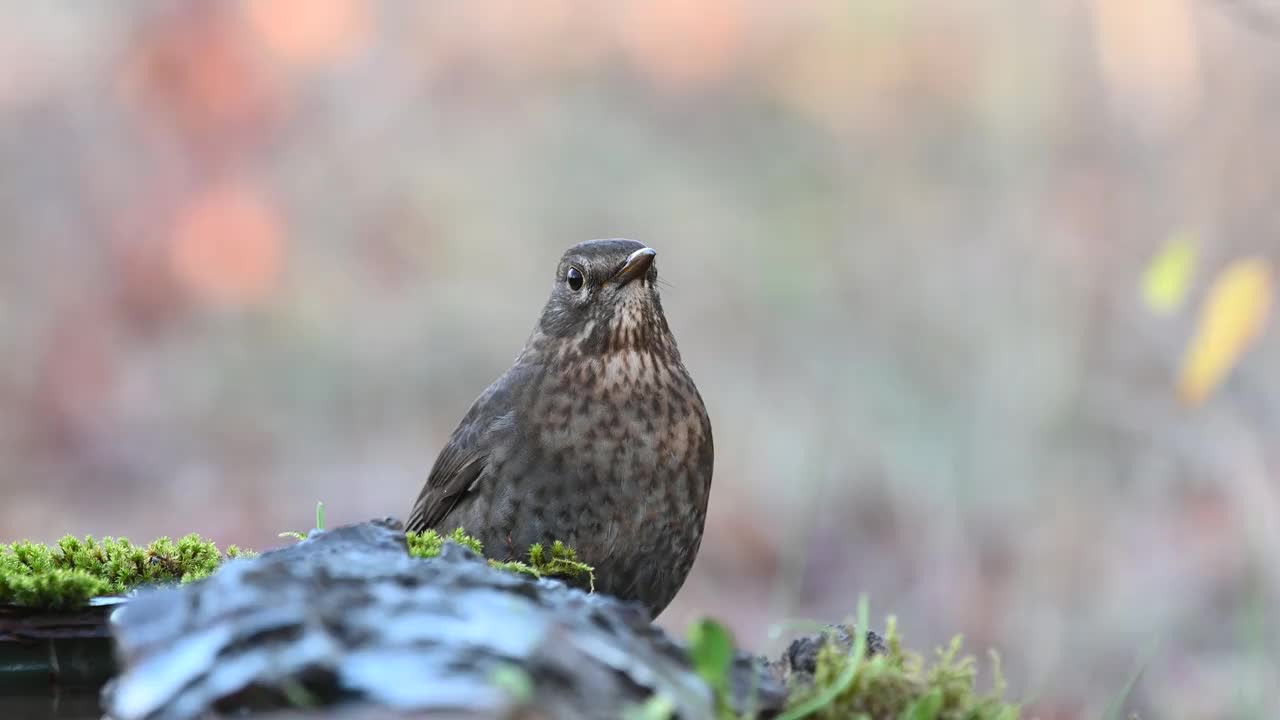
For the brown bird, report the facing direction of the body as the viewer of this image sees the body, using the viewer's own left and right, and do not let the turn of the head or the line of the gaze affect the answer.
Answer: facing the viewer and to the right of the viewer
